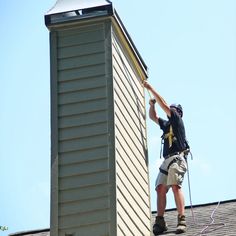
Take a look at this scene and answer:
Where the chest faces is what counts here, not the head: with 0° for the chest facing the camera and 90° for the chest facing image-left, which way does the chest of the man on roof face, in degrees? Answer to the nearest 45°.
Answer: approximately 45°
